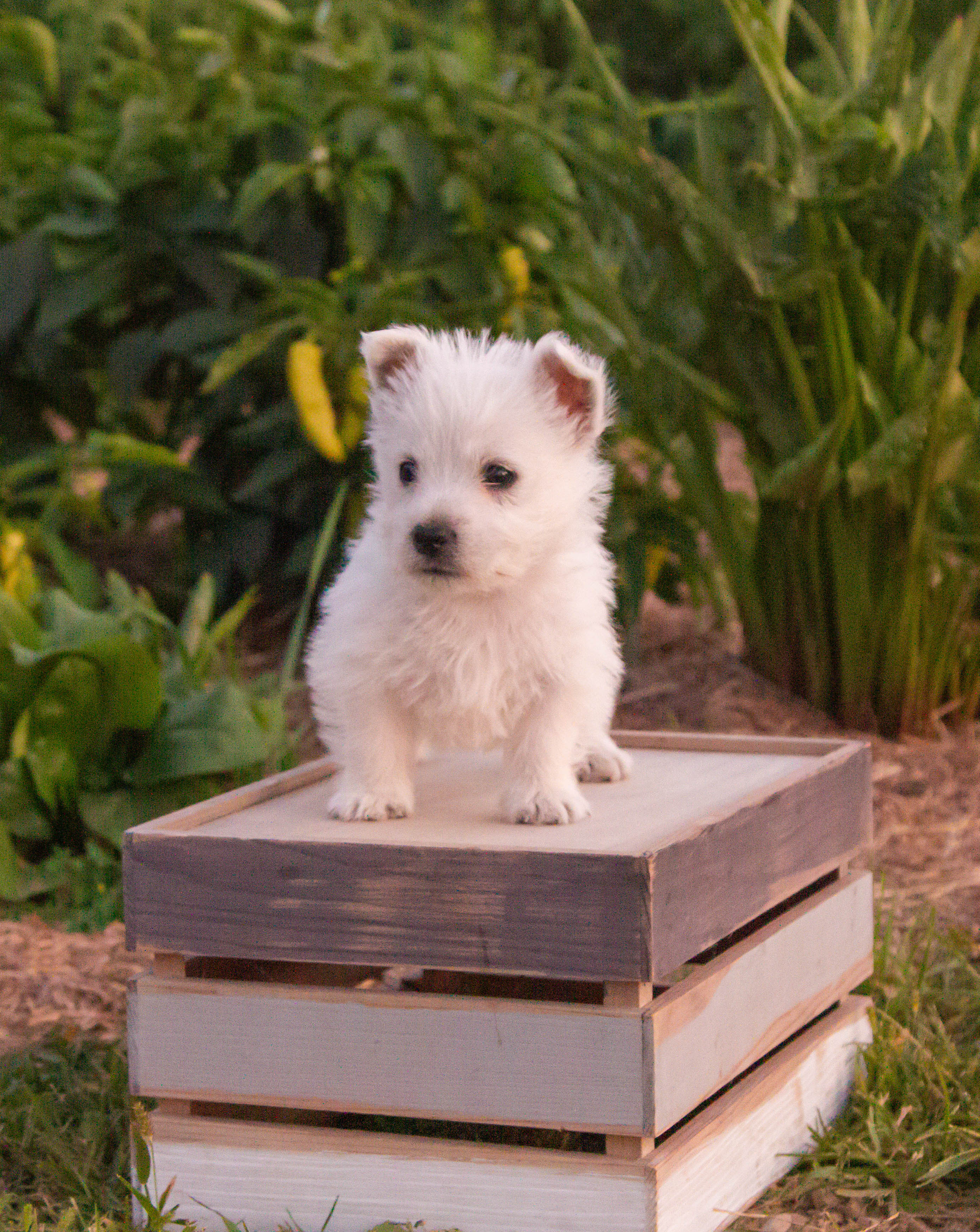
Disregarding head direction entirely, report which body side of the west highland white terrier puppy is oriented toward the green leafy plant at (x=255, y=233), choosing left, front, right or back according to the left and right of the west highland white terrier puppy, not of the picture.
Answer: back

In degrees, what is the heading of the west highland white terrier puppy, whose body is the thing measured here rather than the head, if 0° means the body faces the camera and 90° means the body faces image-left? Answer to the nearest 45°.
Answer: approximately 0°

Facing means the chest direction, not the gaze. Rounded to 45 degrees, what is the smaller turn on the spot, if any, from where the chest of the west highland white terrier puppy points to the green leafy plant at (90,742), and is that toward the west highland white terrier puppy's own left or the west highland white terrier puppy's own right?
approximately 135° to the west highland white terrier puppy's own right

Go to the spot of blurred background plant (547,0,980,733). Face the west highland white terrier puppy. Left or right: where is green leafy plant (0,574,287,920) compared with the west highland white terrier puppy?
right

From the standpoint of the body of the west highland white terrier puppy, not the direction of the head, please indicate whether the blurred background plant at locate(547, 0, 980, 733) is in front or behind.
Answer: behind

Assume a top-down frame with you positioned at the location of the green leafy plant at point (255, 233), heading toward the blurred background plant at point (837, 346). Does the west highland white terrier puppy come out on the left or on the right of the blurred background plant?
right
